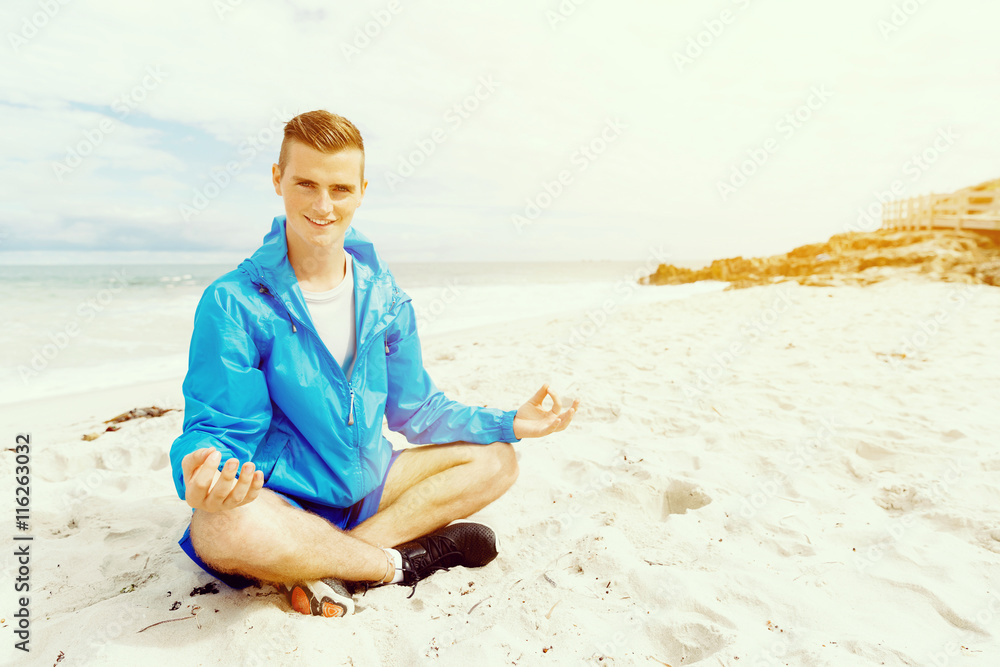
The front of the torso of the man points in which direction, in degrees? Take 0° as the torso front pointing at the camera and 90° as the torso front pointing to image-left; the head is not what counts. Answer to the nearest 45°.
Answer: approximately 315°

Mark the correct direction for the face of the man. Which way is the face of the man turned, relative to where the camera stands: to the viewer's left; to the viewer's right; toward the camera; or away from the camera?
toward the camera
